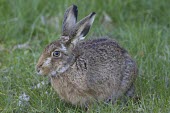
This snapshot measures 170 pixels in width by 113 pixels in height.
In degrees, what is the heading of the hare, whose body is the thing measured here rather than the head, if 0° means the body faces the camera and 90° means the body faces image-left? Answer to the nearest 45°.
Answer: approximately 90°
